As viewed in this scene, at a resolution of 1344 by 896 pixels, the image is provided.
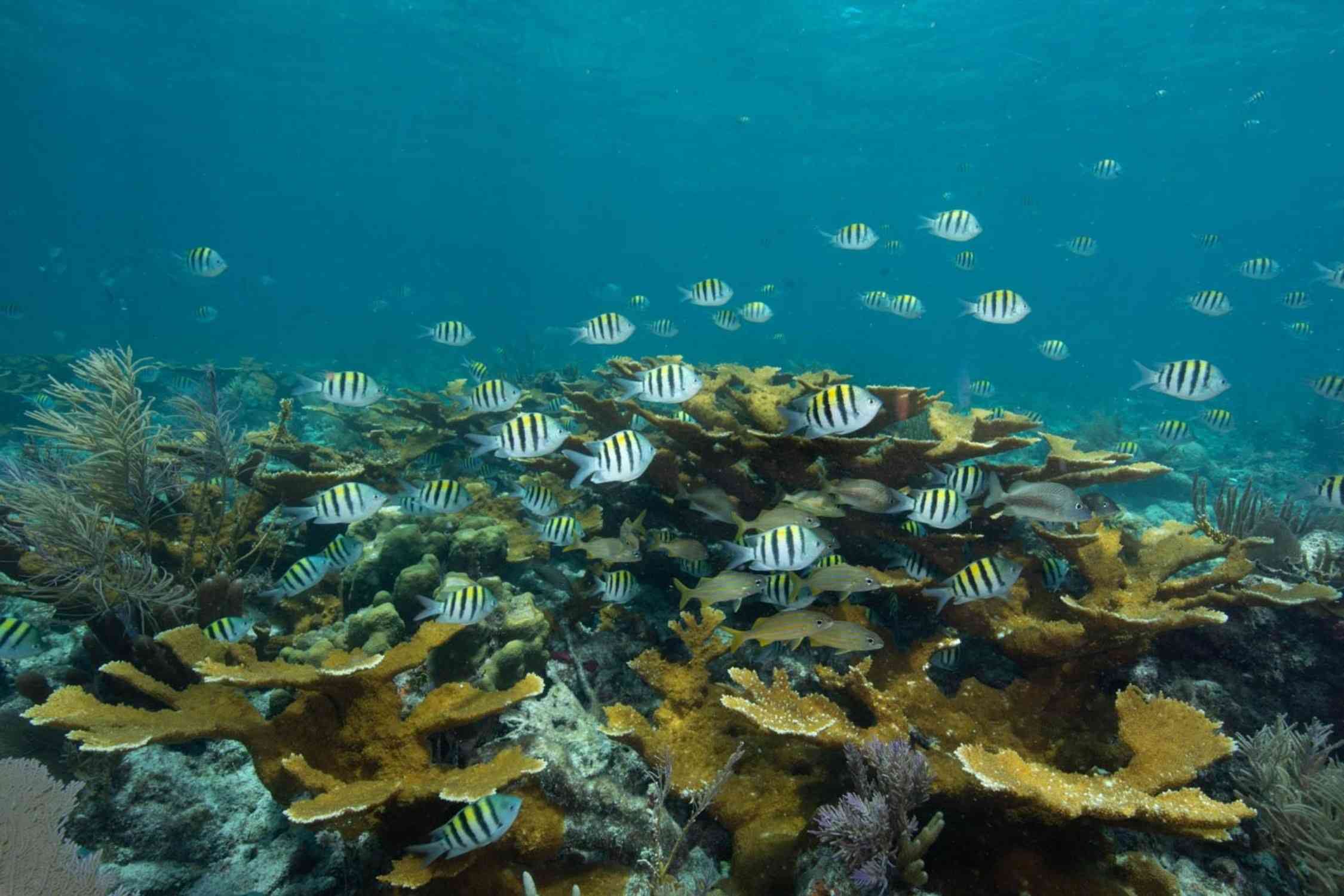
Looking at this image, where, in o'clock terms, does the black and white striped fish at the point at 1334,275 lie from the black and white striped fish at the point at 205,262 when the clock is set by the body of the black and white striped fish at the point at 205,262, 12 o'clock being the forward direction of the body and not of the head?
the black and white striped fish at the point at 1334,275 is roughly at 1 o'clock from the black and white striped fish at the point at 205,262.

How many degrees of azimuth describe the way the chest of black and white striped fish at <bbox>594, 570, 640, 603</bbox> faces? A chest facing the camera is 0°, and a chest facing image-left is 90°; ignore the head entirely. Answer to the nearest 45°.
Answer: approximately 270°

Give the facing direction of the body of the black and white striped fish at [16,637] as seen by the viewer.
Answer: to the viewer's right

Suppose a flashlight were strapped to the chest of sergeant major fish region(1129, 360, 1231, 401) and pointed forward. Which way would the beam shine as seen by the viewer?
to the viewer's right

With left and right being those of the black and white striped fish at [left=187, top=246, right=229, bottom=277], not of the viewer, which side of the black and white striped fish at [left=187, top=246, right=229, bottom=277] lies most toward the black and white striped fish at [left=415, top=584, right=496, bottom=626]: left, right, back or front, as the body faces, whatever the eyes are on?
right

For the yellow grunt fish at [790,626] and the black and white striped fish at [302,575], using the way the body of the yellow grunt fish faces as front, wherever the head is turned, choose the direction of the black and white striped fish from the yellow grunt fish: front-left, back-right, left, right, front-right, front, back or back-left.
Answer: back

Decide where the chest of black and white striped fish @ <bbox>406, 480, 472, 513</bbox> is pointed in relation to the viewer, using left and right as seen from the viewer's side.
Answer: facing to the right of the viewer

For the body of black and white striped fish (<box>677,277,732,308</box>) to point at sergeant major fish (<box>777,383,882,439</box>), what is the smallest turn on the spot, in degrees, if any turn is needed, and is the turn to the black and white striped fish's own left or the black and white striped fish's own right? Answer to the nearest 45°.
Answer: approximately 90° to the black and white striped fish's own right

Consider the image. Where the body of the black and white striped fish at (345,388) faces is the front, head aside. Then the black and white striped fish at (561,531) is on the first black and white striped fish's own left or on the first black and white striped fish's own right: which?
on the first black and white striped fish's own right

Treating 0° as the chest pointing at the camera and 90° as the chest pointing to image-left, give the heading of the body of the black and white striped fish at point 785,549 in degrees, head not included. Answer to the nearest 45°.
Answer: approximately 270°

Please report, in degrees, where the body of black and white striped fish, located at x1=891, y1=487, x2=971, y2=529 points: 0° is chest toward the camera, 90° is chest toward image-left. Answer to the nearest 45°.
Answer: approximately 270°
